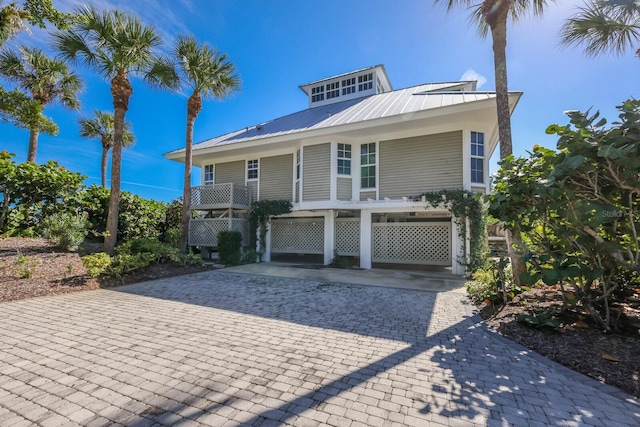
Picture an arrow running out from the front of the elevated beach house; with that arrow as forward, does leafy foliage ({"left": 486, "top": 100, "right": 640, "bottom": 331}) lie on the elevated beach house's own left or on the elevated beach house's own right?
on the elevated beach house's own left

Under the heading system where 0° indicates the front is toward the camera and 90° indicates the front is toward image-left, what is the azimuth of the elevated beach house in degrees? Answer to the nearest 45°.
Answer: approximately 45°

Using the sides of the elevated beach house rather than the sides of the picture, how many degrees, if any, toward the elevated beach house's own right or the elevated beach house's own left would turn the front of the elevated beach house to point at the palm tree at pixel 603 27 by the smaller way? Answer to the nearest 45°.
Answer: approximately 90° to the elevated beach house's own left
